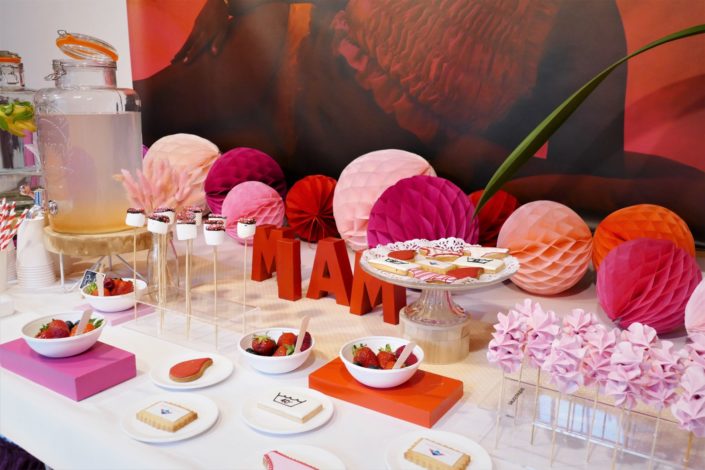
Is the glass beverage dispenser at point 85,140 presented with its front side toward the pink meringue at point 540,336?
no

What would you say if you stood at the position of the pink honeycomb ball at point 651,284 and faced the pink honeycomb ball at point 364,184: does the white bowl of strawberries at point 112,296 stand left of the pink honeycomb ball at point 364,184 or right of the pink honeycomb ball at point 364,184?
left

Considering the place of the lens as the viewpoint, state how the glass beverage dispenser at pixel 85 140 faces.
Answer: facing the viewer and to the left of the viewer

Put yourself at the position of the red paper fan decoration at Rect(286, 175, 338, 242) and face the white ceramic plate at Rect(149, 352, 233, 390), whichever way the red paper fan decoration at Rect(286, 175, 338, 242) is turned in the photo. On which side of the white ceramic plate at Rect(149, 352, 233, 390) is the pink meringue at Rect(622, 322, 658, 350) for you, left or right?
left

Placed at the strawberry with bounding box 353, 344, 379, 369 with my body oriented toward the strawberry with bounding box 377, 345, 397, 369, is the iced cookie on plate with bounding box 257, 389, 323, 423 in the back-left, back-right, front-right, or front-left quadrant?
back-right

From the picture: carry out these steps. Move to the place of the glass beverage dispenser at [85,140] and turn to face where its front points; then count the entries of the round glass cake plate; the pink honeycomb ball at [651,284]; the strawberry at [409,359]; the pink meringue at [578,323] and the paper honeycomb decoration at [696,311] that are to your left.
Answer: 5

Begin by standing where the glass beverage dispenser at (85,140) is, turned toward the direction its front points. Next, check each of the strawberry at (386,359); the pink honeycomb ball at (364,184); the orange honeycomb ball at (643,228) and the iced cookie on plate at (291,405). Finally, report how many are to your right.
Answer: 0

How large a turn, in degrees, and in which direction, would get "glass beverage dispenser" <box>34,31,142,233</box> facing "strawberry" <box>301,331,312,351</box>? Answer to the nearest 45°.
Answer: approximately 90° to its left

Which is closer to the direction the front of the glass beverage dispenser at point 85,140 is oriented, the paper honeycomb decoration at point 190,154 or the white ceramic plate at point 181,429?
the white ceramic plate

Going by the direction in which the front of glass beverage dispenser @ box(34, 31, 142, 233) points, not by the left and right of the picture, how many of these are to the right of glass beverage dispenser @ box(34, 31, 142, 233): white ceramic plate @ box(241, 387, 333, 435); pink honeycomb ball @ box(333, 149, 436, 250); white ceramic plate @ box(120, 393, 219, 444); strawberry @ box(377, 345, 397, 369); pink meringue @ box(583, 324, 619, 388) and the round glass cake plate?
0

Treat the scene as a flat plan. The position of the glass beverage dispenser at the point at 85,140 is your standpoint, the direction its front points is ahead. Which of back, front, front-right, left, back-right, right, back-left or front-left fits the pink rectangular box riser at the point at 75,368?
front-left

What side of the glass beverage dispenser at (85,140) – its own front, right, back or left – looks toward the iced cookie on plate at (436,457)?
left

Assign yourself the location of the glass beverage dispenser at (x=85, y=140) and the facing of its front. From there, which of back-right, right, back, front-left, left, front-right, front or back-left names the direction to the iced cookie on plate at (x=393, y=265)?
left

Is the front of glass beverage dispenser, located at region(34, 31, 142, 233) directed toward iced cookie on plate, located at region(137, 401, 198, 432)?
no

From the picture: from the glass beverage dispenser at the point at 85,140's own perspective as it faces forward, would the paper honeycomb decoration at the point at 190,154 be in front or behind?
behind

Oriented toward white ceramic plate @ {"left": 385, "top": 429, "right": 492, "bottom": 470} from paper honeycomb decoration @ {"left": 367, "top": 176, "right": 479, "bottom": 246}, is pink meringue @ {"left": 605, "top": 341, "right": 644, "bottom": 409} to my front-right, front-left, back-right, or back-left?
front-left

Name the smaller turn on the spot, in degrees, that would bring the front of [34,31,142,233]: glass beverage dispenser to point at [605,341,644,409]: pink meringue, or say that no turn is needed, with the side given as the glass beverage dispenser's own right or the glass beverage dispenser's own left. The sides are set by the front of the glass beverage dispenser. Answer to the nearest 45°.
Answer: approximately 90° to the glass beverage dispenser's own left

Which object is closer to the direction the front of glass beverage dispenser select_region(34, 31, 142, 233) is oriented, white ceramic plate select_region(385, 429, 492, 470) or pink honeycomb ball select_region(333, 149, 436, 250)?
the white ceramic plate

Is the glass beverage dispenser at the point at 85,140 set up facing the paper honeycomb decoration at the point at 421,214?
no

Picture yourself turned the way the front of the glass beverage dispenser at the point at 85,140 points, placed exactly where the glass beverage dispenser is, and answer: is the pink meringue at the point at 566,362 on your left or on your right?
on your left
